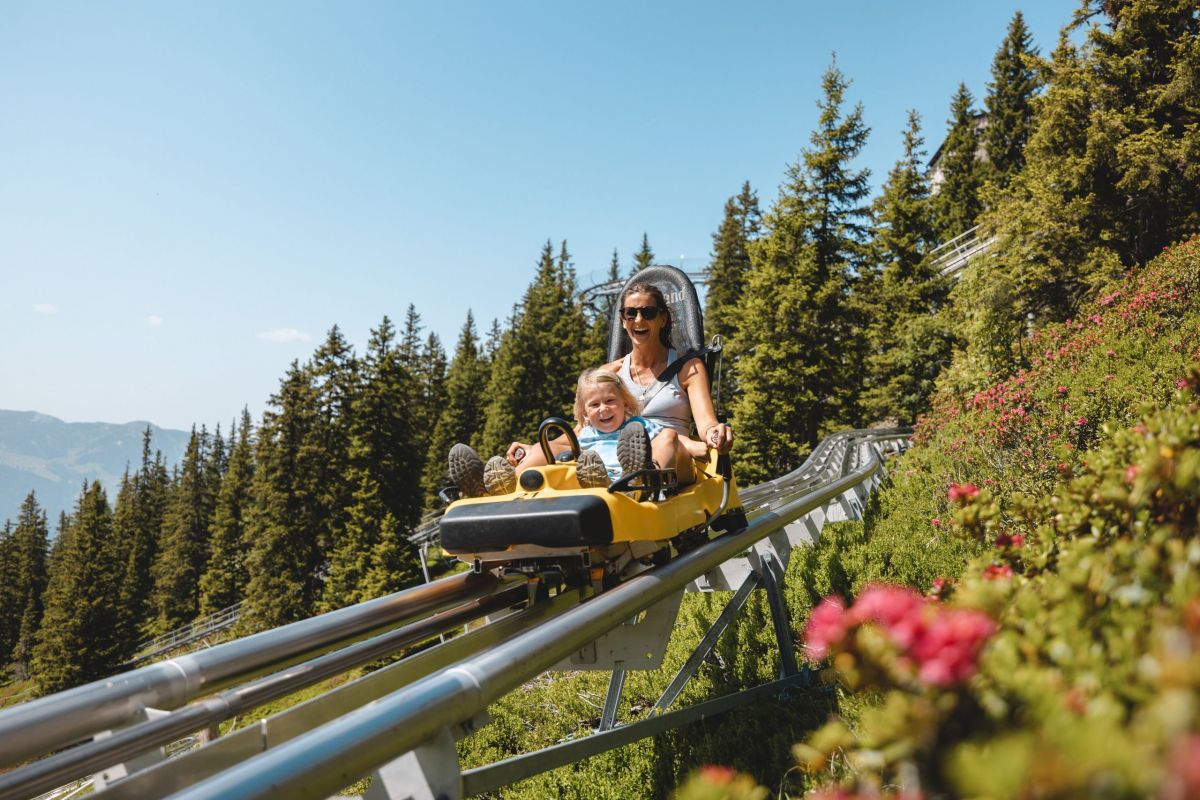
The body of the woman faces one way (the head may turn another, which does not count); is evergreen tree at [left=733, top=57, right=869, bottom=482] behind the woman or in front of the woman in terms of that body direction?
behind

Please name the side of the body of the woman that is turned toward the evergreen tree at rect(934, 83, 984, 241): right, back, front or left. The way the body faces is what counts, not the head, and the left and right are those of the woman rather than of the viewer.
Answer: back

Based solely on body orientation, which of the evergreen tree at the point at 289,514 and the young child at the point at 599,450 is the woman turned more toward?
the young child

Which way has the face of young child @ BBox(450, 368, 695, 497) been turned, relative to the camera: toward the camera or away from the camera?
toward the camera

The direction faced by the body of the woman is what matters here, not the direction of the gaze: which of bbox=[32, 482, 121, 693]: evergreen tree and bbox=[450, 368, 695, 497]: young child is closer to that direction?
the young child

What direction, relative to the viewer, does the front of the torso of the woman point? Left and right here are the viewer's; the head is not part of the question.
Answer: facing the viewer and to the left of the viewer

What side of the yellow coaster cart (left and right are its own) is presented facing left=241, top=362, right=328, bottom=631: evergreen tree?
right

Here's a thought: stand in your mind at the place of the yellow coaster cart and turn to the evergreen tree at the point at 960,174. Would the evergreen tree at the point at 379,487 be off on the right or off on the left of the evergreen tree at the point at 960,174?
left

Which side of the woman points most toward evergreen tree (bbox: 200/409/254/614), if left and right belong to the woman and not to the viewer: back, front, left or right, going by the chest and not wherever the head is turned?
right

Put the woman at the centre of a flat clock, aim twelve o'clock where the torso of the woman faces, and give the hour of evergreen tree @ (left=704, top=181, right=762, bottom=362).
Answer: The evergreen tree is roughly at 5 o'clock from the woman.

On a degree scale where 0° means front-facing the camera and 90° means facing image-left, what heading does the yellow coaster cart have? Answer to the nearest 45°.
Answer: approximately 45°
